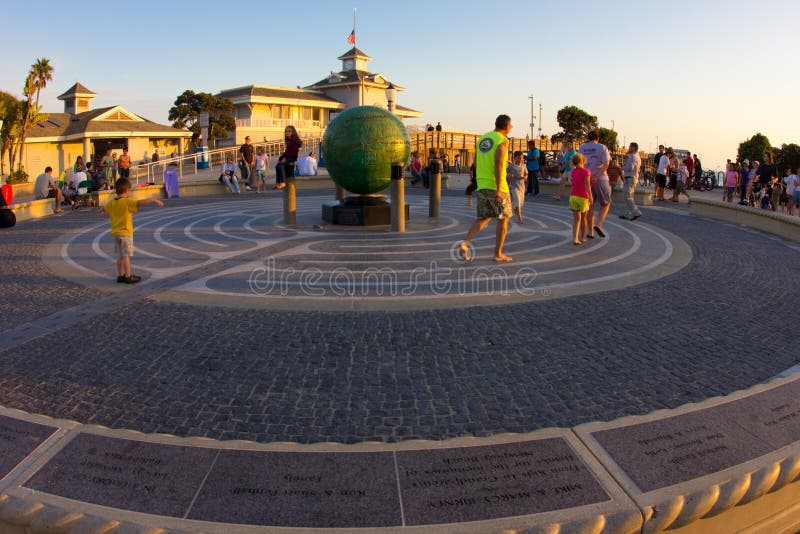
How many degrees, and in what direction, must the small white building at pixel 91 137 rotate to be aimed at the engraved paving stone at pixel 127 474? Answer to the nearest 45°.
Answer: approximately 45° to its right

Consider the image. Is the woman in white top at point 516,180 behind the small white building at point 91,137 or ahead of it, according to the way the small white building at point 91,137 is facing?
ahead

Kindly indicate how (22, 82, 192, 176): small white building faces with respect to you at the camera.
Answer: facing the viewer and to the right of the viewer

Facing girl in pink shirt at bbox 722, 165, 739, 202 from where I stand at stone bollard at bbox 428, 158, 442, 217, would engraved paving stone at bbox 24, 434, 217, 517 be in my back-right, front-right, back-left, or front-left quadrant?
back-right

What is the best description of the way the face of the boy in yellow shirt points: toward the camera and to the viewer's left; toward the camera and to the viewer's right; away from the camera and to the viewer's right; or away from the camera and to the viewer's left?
away from the camera and to the viewer's right

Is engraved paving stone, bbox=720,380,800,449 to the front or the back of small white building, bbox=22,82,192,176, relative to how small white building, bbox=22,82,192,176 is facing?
to the front
